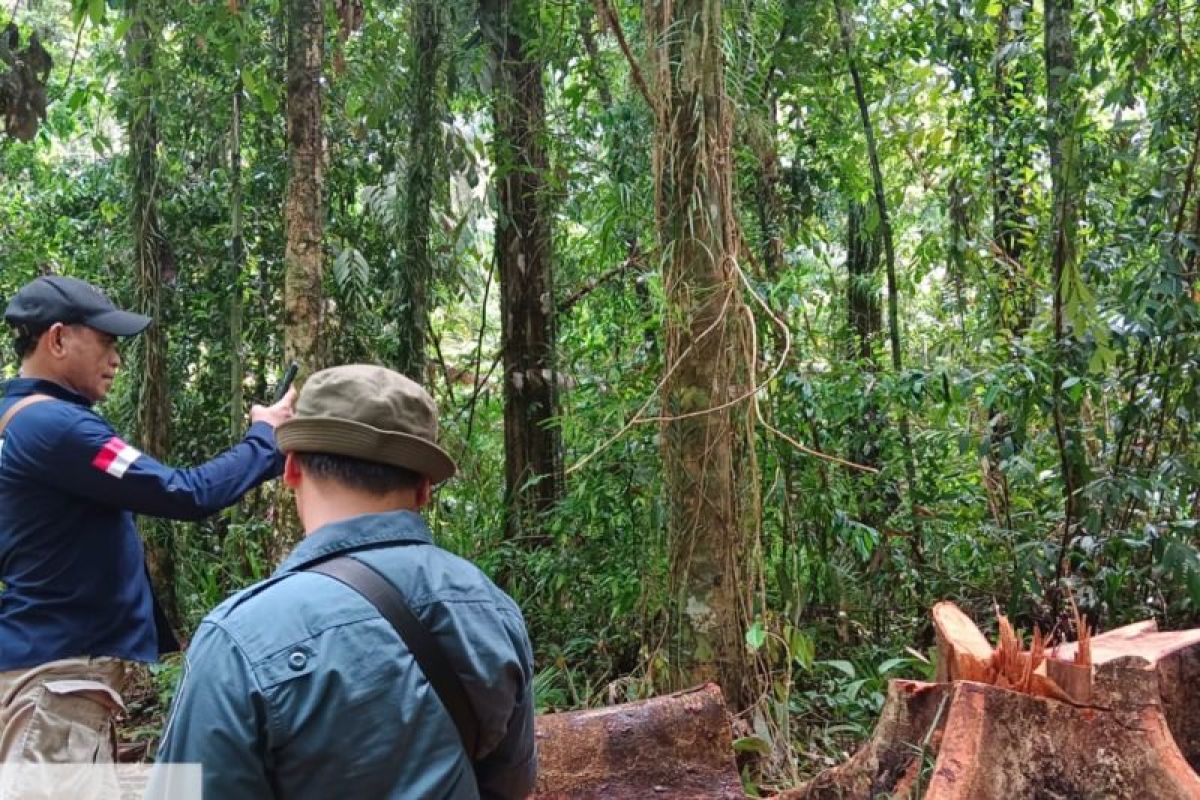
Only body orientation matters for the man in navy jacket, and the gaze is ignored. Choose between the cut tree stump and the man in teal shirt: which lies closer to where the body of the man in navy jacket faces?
the cut tree stump

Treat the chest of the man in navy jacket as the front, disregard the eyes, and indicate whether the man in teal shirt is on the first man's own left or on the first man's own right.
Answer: on the first man's own right

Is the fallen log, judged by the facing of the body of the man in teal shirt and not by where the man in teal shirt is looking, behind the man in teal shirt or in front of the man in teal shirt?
in front

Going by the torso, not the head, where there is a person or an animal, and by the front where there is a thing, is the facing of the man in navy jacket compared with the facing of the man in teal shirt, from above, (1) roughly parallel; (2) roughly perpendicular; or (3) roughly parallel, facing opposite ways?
roughly perpendicular

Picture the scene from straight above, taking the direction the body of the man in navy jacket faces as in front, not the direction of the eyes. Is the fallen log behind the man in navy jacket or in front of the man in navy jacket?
in front

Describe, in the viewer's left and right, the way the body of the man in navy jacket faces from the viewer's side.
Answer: facing to the right of the viewer

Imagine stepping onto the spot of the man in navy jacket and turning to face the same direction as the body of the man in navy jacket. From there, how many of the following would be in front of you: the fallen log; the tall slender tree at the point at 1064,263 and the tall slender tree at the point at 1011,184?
3

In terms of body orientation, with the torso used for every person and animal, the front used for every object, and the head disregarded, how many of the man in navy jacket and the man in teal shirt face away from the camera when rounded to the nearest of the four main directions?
1

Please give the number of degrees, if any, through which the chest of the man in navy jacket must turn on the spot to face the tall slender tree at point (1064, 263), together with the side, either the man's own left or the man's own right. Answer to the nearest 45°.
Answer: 0° — they already face it

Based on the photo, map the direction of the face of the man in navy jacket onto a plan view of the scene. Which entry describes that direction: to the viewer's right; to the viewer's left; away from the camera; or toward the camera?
to the viewer's right

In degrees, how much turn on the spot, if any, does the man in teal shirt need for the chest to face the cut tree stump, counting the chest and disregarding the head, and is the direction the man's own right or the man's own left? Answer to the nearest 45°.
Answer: approximately 45° to the man's own right

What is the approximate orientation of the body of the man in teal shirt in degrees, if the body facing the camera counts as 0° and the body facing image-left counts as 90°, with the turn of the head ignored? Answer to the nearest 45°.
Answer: approximately 180°
